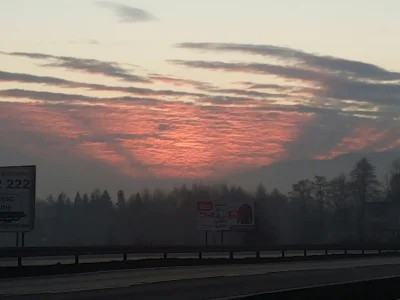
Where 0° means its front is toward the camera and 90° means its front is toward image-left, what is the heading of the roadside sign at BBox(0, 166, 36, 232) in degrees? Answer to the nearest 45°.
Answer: approximately 0°
